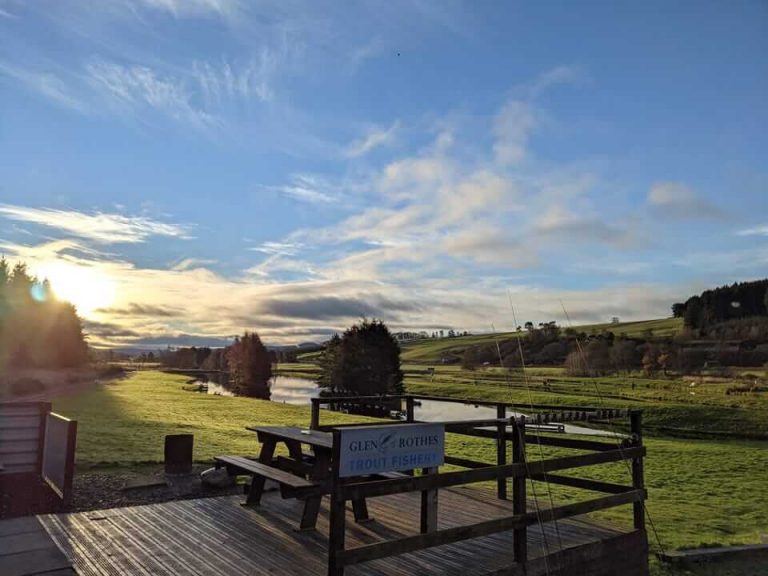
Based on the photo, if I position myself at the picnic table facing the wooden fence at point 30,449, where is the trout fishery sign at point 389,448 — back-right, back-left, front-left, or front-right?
back-left

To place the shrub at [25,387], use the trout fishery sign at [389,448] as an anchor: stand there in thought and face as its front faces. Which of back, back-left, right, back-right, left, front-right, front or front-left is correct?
back

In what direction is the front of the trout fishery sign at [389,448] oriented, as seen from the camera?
facing the viewer and to the right of the viewer

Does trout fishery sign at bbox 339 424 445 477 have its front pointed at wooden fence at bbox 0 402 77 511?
no

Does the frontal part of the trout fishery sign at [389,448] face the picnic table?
no
